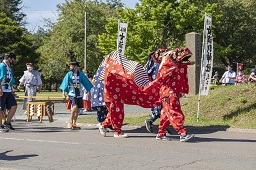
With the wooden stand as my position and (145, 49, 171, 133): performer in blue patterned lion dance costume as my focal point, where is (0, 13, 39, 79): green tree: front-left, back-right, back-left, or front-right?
back-left

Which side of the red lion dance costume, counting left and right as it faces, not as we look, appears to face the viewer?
right

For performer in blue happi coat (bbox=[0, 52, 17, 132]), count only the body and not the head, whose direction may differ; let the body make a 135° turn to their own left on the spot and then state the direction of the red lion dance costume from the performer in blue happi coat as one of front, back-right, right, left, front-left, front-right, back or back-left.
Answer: back-right

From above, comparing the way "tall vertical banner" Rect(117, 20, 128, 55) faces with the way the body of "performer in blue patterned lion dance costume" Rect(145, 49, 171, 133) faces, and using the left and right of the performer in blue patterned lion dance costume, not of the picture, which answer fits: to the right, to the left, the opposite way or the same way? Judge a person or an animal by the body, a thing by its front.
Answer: to the right

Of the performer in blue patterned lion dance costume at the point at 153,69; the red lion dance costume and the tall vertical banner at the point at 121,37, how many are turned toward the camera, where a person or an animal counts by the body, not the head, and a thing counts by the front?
1

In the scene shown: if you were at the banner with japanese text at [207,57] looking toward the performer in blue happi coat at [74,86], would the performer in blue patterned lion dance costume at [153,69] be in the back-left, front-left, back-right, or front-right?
front-left

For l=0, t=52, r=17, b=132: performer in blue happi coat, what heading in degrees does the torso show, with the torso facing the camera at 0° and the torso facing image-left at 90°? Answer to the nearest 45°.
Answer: approximately 315°

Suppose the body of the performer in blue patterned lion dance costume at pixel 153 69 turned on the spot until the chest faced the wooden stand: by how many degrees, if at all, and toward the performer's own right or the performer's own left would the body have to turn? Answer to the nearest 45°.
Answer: approximately 135° to the performer's own left

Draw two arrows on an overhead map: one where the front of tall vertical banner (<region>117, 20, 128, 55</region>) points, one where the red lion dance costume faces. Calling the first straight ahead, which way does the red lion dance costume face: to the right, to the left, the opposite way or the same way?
to the left

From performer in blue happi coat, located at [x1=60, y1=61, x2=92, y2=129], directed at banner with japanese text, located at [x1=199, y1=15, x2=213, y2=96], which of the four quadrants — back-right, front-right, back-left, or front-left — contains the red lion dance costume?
front-right

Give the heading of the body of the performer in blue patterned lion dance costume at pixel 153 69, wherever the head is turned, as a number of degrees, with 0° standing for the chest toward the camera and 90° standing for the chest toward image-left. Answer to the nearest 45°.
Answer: approximately 270°

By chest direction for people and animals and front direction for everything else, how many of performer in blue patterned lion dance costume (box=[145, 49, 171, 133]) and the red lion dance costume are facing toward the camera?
0

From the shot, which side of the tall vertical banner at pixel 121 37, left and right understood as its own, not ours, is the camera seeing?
front
